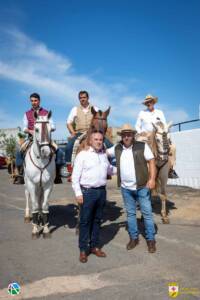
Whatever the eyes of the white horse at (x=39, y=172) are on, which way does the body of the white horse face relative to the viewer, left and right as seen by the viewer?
facing the viewer

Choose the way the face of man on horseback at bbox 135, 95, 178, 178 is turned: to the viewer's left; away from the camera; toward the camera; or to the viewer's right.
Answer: toward the camera

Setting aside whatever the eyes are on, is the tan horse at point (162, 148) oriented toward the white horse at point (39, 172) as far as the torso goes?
no

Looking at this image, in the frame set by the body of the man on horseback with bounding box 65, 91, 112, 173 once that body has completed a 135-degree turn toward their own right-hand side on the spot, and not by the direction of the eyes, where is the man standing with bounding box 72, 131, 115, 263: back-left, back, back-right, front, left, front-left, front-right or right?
left

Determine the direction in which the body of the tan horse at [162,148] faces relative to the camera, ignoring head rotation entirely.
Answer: toward the camera

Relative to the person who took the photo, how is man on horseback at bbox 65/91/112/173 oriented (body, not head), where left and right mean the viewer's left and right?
facing the viewer and to the right of the viewer

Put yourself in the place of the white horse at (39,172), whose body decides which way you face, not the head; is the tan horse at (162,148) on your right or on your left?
on your left

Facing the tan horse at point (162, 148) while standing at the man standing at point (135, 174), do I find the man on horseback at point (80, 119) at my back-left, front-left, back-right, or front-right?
front-left

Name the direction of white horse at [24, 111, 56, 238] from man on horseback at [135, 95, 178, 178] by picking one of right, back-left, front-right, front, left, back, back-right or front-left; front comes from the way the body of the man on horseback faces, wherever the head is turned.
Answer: front-right

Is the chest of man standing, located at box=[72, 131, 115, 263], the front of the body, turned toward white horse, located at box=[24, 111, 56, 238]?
no

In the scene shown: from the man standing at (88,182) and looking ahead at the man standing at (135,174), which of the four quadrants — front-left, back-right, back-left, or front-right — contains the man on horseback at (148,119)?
front-left

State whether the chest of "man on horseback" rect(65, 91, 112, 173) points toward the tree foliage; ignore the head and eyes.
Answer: no

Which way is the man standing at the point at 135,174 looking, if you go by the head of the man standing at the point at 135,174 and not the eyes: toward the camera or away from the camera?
toward the camera

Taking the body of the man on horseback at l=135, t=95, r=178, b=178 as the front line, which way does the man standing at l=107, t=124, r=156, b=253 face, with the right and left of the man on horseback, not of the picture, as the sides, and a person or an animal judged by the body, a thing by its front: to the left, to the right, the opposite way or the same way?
the same way

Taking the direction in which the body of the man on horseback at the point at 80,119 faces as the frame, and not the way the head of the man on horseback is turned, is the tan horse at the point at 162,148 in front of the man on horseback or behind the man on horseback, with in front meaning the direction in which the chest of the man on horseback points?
in front

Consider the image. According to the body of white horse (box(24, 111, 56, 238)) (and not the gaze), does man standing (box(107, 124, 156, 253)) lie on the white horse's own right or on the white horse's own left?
on the white horse's own left

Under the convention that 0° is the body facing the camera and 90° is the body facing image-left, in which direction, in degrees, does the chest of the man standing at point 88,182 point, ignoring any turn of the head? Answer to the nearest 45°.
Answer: approximately 315°
